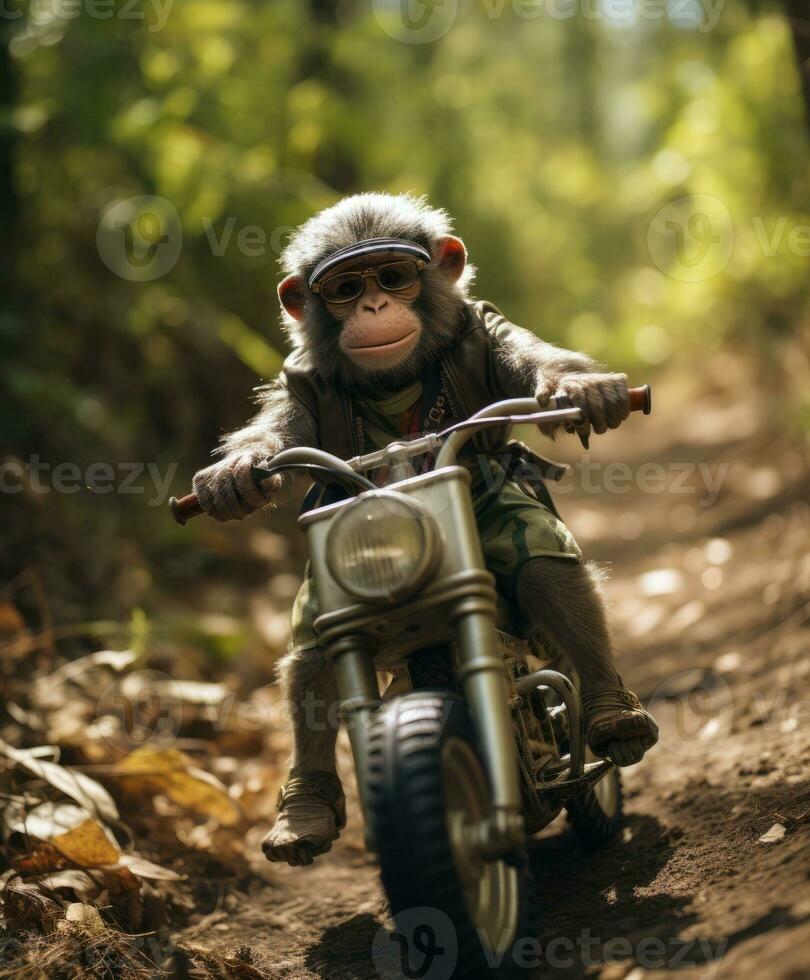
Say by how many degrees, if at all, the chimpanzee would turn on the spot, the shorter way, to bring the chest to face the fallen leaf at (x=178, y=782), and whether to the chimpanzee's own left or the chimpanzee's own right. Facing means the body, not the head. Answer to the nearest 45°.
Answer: approximately 135° to the chimpanzee's own right

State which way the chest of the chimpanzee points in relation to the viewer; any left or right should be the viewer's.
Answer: facing the viewer

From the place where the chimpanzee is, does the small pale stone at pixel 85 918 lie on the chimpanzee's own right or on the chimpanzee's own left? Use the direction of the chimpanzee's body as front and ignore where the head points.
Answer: on the chimpanzee's own right

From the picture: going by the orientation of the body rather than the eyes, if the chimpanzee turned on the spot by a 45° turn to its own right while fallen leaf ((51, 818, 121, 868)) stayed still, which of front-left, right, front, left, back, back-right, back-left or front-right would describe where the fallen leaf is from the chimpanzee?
right

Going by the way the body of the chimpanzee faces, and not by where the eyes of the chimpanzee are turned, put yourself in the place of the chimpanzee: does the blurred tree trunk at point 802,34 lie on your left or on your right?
on your left

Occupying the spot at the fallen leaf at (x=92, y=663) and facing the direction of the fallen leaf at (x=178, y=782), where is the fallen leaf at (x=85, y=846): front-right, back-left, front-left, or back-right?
front-right

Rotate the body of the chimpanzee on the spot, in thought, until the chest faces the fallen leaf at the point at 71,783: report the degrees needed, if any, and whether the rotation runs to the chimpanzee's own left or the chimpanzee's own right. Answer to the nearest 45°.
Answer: approximately 135° to the chimpanzee's own right

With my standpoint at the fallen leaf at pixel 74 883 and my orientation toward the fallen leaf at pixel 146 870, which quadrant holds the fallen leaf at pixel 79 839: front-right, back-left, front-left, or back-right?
front-left

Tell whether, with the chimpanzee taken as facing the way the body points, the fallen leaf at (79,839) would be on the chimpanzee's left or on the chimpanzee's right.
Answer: on the chimpanzee's right
